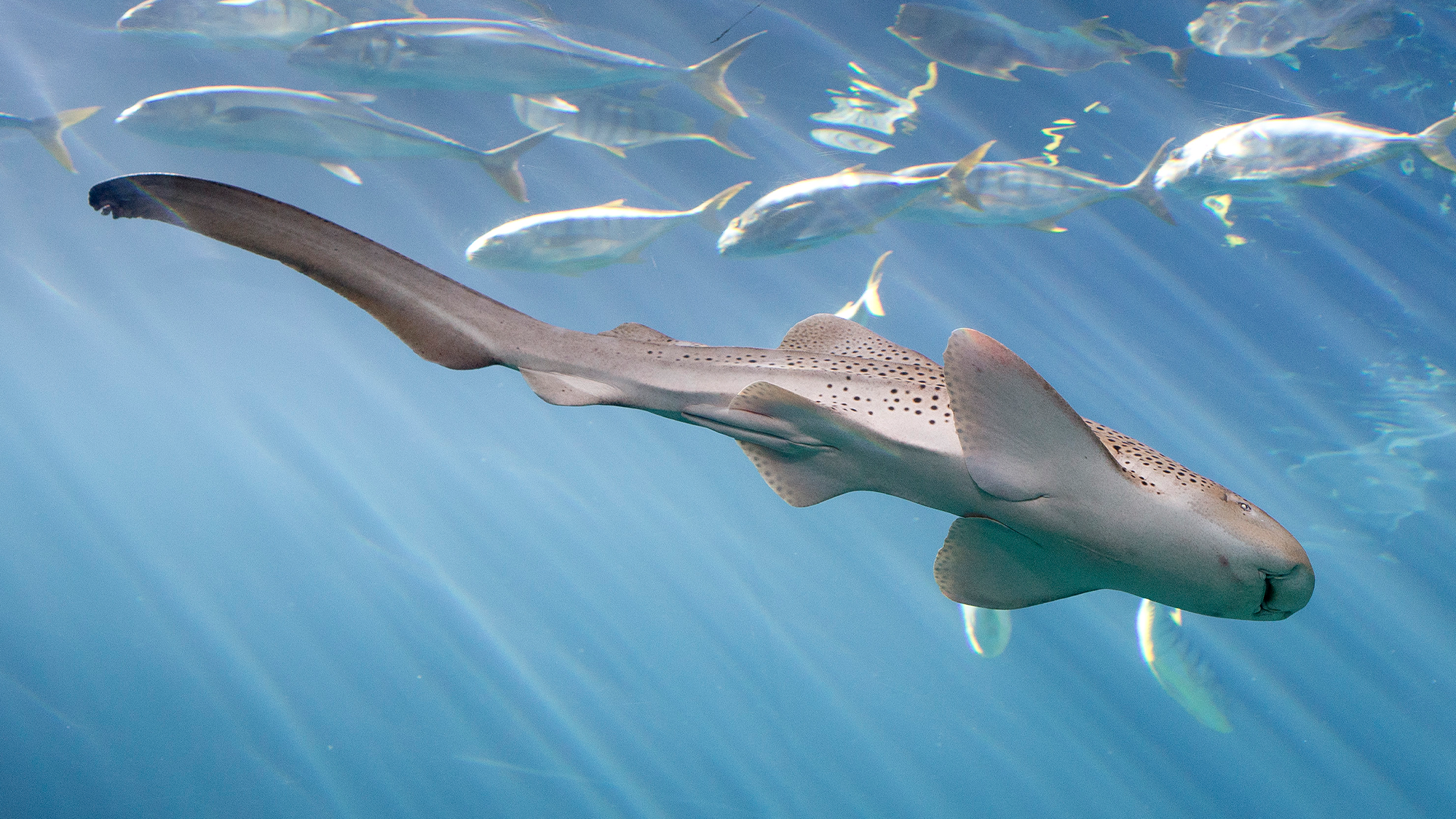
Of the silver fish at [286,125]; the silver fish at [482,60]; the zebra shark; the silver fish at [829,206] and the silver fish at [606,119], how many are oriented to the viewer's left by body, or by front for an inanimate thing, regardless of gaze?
4

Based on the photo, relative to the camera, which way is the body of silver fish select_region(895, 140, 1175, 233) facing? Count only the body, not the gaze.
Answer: to the viewer's left

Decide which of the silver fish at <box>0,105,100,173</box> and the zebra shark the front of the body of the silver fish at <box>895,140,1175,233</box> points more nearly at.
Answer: the silver fish

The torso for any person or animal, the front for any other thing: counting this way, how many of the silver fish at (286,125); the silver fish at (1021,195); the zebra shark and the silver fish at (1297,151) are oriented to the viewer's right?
1

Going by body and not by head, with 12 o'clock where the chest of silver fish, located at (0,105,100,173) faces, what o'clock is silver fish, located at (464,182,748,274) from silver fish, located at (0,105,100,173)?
silver fish, located at (464,182,748,274) is roughly at 7 o'clock from silver fish, located at (0,105,100,173).

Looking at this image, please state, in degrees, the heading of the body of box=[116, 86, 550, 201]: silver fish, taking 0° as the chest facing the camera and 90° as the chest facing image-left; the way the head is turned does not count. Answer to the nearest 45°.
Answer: approximately 90°

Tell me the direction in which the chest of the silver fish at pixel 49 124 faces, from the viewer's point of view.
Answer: to the viewer's left

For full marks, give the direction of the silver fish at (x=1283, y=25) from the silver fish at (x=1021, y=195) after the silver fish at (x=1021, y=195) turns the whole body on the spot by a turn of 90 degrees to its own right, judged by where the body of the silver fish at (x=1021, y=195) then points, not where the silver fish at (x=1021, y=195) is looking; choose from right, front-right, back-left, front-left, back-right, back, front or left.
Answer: front-right

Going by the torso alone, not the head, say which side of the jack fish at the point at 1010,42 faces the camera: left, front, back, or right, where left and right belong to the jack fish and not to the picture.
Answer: left

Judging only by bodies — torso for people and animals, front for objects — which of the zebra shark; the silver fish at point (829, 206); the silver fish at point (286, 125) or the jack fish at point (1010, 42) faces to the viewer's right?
the zebra shark

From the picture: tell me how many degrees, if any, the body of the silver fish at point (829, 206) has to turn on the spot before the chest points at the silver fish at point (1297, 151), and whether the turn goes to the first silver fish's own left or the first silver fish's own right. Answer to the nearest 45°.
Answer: approximately 180°

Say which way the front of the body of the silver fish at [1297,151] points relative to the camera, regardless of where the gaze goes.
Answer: to the viewer's left

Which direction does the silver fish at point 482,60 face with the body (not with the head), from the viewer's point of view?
to the viewer's left

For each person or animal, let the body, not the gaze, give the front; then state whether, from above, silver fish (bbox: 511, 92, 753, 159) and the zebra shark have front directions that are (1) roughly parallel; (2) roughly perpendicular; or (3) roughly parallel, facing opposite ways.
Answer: roughly parallel, facing opposite ways

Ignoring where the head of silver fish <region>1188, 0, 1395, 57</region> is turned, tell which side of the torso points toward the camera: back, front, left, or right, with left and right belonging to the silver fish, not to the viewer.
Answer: left

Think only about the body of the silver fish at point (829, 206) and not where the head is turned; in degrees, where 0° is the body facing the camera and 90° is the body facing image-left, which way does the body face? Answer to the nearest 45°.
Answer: approximately 90°
